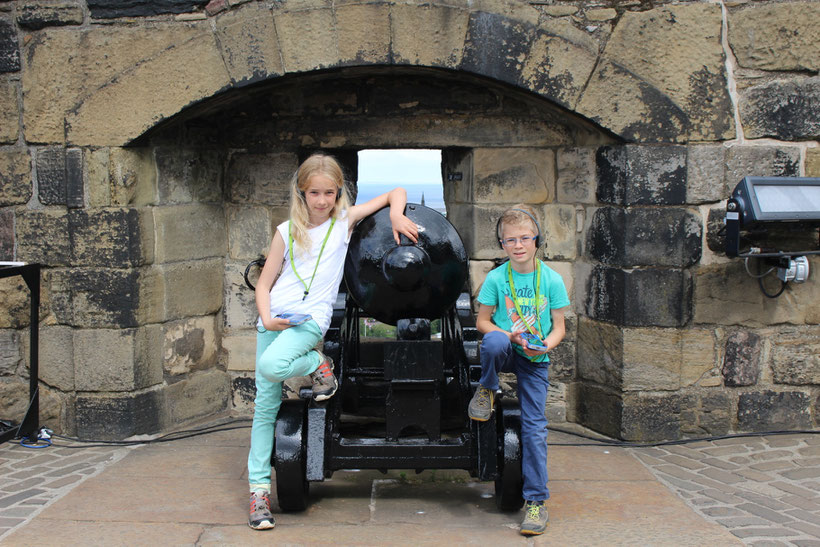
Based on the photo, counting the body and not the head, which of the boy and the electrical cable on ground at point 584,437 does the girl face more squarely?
the boy

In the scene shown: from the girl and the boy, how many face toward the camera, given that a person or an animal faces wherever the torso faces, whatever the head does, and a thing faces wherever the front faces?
2

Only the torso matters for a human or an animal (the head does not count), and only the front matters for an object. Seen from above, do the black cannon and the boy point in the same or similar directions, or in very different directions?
very different directions

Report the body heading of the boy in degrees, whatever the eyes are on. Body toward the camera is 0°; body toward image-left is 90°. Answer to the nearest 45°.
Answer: approximately 0°

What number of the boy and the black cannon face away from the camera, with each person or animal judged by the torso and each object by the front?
1

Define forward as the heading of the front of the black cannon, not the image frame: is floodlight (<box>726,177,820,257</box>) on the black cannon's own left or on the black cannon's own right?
on the black cannon's own right

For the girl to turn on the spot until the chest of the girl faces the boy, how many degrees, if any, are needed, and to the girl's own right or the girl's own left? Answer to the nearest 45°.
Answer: approximately 90° to the girl's own left

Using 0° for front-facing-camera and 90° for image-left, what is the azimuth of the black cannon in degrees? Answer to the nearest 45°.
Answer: approximately 180°
